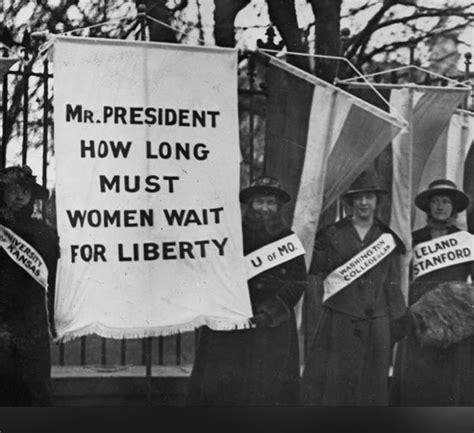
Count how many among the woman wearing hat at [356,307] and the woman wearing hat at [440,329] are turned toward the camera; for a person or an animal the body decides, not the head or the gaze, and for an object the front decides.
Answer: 2

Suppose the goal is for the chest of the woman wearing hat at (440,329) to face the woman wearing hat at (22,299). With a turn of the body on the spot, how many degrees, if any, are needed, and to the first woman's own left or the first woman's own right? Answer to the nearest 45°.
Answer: approximately 45° to the first woman's own right

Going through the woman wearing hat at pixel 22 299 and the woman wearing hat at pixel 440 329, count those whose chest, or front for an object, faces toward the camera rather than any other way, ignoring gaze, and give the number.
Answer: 2

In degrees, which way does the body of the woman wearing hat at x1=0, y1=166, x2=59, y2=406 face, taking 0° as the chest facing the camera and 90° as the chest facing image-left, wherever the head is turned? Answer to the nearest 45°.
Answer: approximately 0°

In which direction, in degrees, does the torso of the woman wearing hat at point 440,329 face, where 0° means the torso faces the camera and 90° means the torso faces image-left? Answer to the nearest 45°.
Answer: approximately 0°
